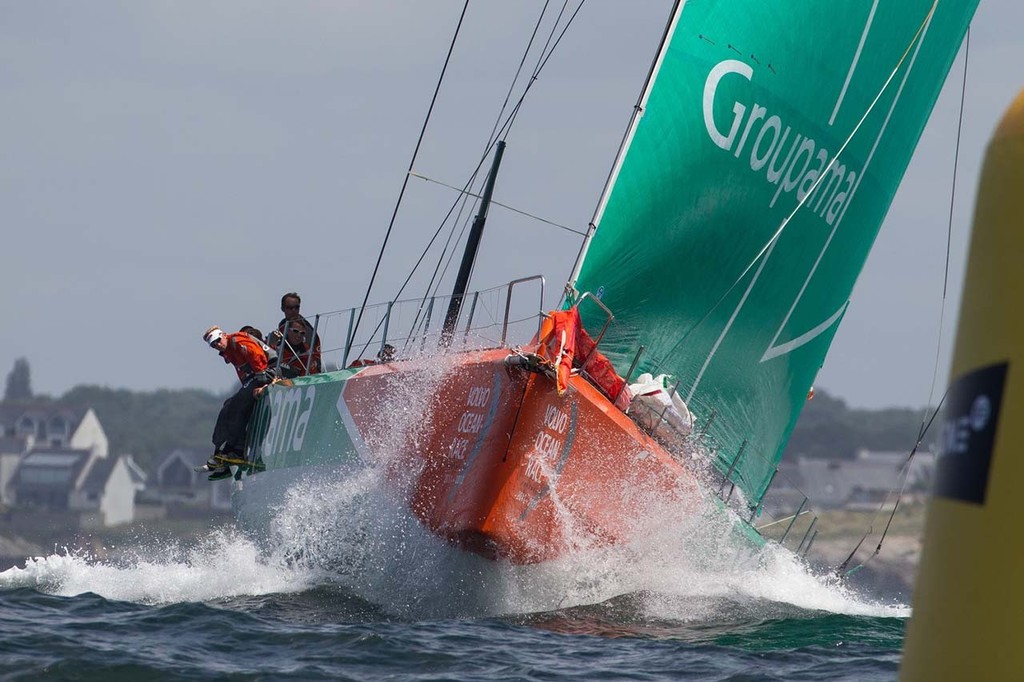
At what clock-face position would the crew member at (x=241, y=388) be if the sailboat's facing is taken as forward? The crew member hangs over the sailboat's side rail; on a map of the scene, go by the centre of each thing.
The crew member is roughly at 4 o'clock from the sailboat.

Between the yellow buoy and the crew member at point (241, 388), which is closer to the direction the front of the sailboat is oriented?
the yellow buoy

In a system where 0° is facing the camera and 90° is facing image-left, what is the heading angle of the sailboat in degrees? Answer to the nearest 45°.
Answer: approximately 0°

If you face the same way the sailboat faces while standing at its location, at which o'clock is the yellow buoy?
The yellow buoy is roughly at 12 o'clock from the sailboat.

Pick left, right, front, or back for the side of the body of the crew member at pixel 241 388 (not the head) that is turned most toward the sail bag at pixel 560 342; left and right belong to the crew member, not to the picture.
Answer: left
